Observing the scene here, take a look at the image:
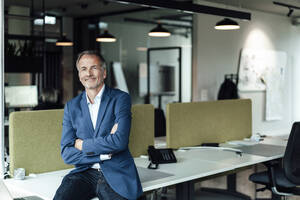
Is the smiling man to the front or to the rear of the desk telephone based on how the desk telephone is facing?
to the front

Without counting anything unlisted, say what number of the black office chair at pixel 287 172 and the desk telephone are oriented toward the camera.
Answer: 1

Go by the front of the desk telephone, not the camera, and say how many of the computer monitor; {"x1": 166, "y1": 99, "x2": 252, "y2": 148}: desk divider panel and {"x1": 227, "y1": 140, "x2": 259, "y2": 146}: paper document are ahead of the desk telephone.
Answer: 0

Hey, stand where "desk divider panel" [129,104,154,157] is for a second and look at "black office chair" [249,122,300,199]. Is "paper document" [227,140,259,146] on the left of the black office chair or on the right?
left

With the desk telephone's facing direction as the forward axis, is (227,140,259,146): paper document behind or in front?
behind

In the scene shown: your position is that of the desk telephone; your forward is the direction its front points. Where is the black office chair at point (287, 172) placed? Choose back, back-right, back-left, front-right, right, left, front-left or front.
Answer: left

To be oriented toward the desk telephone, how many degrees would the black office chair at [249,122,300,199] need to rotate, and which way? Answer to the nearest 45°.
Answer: approximately 90° to its left

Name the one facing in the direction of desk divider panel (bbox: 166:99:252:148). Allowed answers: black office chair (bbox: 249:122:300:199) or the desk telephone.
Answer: the black office chair

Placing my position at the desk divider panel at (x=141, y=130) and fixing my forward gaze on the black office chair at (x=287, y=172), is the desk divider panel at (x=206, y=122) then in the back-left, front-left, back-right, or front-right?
front-left

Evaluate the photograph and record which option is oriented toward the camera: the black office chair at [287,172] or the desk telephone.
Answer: the desk telephone

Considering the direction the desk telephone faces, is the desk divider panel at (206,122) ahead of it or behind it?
behind

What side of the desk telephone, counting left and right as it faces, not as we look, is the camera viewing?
front

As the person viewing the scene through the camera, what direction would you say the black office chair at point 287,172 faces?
facing away from the viewer and to the left of the viewer

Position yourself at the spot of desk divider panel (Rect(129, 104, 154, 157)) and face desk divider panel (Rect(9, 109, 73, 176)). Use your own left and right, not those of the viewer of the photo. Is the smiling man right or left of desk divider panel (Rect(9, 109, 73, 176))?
left

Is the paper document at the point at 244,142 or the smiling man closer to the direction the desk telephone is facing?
the smiling man
